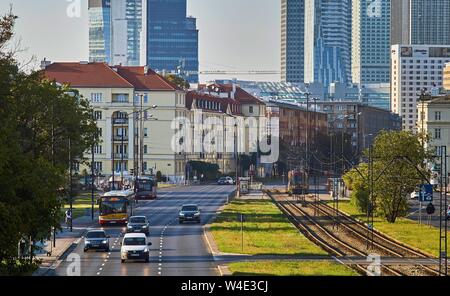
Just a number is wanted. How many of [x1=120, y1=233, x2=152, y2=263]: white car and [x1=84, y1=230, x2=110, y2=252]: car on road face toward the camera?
2

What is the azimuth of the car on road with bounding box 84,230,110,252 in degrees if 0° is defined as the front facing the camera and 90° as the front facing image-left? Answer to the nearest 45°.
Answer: approximately 0°

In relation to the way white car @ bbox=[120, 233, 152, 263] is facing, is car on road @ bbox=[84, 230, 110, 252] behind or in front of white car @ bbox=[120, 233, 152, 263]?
behind

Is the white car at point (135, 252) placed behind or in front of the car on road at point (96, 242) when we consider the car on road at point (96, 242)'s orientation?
in front
